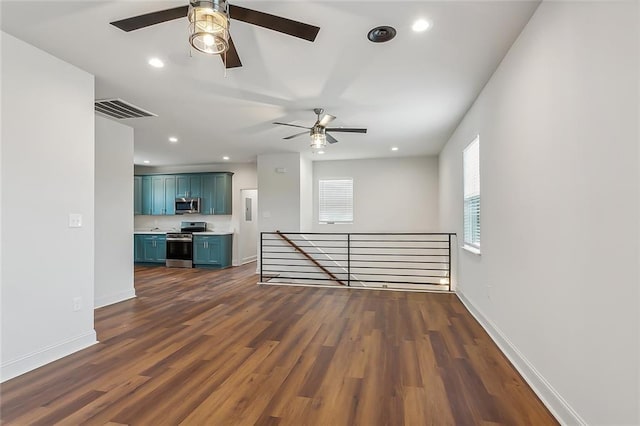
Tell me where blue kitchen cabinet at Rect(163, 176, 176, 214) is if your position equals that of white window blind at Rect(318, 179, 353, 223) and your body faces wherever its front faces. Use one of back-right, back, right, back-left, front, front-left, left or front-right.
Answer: right

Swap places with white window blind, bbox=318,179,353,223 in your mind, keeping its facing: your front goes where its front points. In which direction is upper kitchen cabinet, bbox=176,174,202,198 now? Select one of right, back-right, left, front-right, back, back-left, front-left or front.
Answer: right

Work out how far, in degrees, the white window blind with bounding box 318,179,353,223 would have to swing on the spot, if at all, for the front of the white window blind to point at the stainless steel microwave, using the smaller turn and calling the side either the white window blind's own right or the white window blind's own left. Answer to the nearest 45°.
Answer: approximately 90° to the white window blind's own right

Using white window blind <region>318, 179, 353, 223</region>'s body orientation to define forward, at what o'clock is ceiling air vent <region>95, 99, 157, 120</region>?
The ceiling air vent is roughly at 1 o'clock from the white window blind.

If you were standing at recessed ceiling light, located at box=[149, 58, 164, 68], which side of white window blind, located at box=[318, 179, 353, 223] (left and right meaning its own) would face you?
front

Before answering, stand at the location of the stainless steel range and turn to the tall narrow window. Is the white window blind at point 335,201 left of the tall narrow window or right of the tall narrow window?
left

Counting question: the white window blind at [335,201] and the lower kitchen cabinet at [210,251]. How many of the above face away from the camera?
0

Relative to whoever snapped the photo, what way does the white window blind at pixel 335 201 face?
facing the viewer

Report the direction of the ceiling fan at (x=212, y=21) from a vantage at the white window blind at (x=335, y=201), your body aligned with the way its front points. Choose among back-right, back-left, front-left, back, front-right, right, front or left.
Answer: front

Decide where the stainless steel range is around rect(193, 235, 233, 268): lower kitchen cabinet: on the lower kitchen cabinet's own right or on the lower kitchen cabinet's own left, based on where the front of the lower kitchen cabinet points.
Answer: on the lower kitchen cabinet's own right

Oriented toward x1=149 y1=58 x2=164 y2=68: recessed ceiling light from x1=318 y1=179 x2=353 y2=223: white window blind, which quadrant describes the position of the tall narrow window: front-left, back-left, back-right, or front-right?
front-left

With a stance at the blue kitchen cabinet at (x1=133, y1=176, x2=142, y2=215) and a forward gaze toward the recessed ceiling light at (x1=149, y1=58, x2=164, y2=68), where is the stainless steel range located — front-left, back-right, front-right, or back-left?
front-left

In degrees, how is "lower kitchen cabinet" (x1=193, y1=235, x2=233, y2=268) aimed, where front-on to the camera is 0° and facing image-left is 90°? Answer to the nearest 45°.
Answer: approximately 45°

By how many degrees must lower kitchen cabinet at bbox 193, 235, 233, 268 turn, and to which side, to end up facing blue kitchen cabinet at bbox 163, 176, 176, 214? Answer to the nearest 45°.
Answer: approximately 90° to its right
